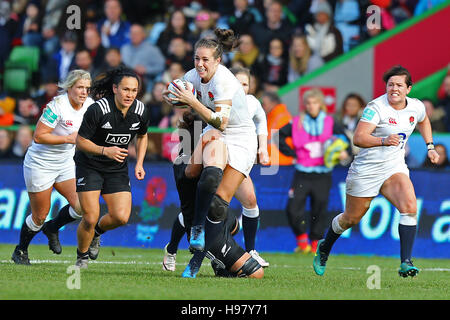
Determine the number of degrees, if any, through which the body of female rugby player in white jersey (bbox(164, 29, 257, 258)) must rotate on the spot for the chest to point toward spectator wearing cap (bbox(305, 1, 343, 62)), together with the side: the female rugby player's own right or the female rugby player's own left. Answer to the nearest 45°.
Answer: approximately 135° to the female rugby player's own right

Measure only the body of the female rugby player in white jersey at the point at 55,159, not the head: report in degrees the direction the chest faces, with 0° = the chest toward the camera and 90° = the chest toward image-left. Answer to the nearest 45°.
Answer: approximately 315°

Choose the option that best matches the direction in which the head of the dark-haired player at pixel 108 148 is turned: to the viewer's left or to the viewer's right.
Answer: to the viewer's right

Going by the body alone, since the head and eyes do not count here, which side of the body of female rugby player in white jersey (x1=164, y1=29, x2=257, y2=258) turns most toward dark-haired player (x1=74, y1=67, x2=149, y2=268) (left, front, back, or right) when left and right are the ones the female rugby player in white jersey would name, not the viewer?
right

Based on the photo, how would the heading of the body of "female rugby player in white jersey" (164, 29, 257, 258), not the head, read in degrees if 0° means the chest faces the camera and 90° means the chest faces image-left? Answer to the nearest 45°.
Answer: approximately 45°

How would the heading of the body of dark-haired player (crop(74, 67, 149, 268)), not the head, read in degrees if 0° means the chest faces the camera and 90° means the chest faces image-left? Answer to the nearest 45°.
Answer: approximately 315°

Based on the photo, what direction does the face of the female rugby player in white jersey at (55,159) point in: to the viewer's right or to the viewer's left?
to the viewer's right

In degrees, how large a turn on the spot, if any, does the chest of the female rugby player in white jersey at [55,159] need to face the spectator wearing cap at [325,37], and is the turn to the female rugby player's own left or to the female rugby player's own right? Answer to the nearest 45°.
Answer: approximately 90° to the female rugby player's own left

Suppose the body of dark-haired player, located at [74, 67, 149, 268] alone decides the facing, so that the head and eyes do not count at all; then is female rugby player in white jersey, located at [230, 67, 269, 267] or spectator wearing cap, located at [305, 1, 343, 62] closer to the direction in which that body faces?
the female rugby player in white jersey
